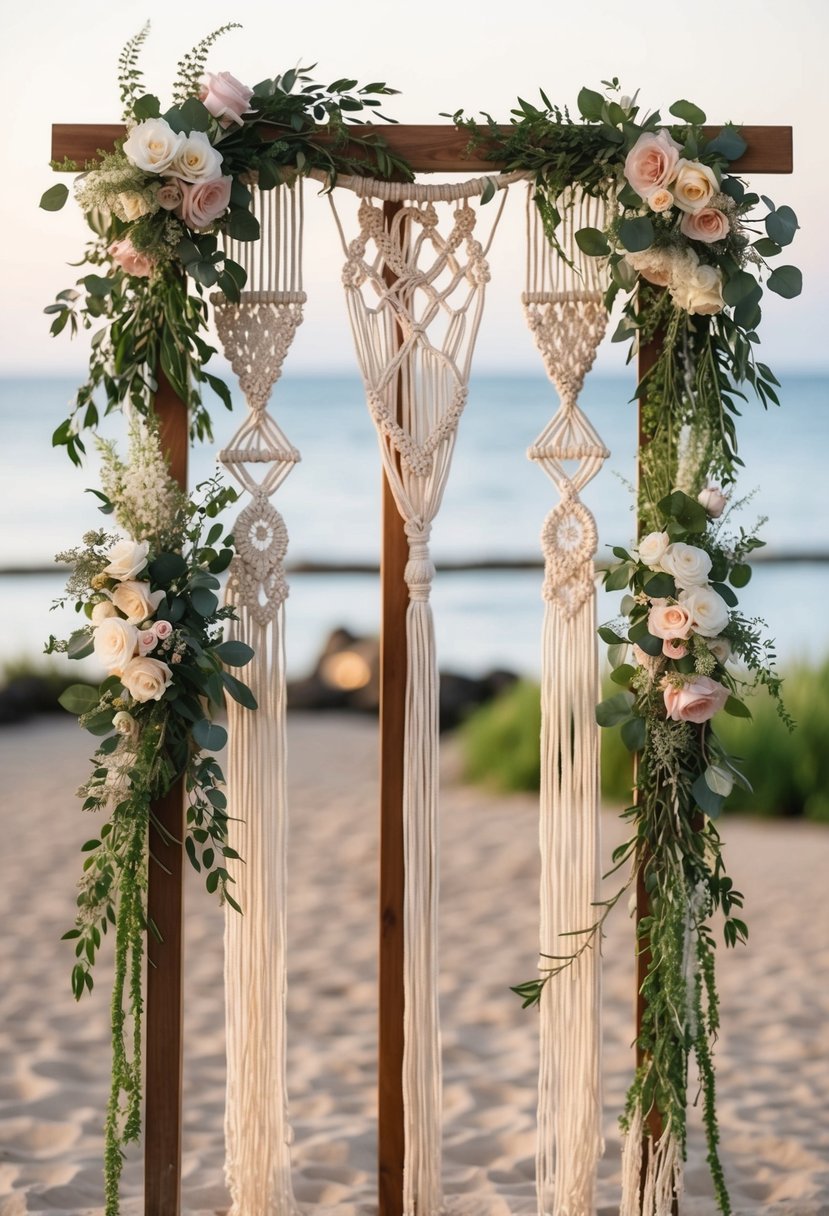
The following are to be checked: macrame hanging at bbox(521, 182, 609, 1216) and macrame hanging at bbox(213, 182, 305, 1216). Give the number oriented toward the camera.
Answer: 2

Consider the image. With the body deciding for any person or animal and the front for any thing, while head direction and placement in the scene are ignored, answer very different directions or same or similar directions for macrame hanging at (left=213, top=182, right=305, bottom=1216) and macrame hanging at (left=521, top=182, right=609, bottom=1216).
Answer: same or similar directions

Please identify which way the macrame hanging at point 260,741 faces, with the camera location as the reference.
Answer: facing the viewer

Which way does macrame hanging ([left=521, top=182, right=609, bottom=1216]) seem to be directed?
toward the camera
